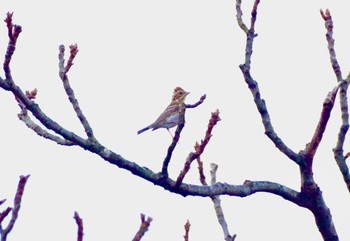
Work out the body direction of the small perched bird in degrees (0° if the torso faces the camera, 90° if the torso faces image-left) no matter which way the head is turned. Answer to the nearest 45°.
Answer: approximately 270°
